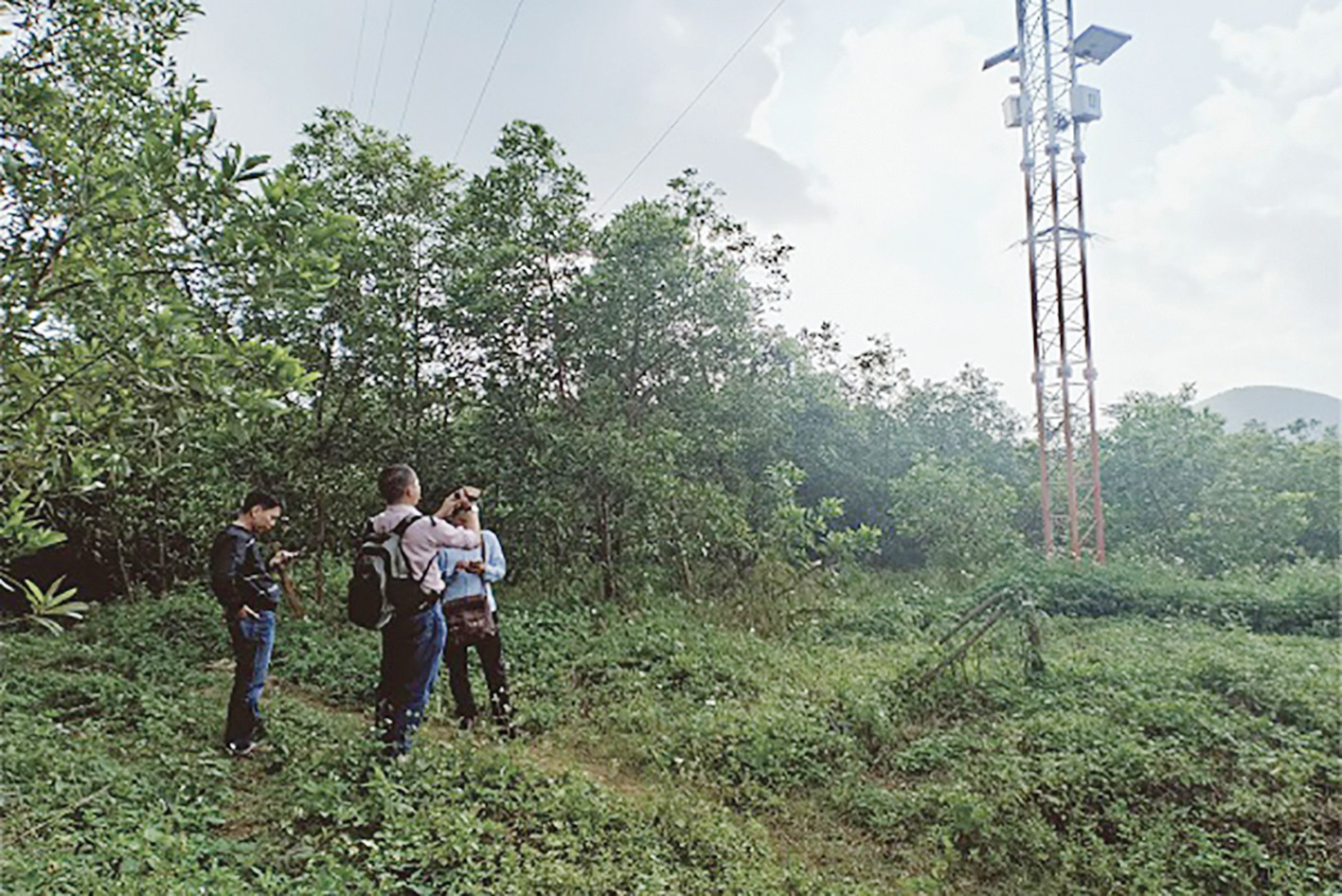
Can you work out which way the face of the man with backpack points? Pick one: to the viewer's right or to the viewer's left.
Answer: to the viewer's right

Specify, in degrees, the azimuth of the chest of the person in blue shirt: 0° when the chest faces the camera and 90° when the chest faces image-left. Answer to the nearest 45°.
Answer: approximately 0°

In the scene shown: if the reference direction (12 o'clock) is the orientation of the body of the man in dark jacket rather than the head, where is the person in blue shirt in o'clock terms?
The person in blue shirt is roughly at 12 o'clock from the man in dark jacket.

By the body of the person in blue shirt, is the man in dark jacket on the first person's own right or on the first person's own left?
on the first person's own right

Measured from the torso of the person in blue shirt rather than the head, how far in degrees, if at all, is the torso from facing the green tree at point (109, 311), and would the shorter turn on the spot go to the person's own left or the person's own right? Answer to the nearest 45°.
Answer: approximately 45° to the person's own right

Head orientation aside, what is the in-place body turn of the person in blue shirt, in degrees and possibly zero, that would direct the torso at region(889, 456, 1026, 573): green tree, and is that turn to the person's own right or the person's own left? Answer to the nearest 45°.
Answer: approximately 135° to the person's own left

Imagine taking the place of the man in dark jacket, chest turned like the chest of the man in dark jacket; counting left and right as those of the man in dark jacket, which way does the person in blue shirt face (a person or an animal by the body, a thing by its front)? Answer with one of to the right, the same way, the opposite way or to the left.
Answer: to the right

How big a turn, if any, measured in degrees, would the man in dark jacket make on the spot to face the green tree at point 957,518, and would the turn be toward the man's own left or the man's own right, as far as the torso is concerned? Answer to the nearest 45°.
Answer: approximately 45° to the man's own left

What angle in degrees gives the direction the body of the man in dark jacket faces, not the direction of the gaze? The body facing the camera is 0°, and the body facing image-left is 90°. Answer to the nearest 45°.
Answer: approximately 270°

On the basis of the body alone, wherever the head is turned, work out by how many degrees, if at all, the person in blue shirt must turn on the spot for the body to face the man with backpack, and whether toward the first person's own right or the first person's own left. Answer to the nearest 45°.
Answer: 0° — they already face them
